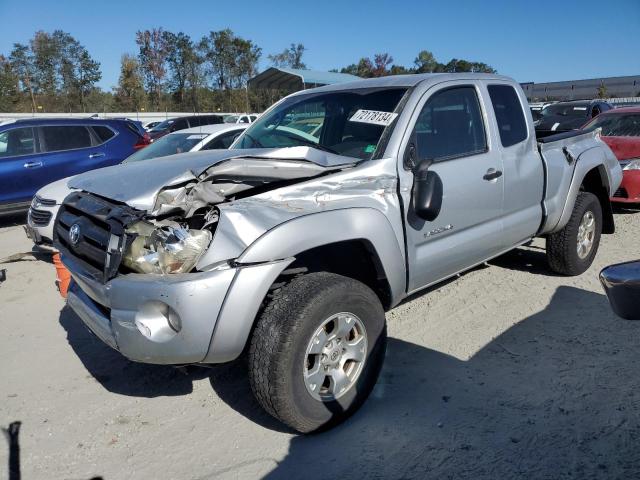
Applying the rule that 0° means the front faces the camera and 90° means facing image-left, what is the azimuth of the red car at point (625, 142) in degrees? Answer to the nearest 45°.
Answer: approximately 45°

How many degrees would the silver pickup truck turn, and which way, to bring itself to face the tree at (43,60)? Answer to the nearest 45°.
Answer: approximately 90° to its right

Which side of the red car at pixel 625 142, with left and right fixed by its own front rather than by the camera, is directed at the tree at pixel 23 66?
right

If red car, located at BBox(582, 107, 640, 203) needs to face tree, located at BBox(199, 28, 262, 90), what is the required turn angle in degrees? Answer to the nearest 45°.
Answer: approximately 90° to its right

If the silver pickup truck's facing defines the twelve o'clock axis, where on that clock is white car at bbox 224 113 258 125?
The white car is roughly at 4 o'clock from the silver pickup truck.

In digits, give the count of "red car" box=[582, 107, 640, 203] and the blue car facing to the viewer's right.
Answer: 0

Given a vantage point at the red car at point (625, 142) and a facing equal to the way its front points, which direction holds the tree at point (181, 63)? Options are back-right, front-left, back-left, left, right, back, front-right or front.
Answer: right

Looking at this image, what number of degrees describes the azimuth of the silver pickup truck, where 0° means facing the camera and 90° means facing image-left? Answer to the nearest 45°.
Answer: approximately 45°

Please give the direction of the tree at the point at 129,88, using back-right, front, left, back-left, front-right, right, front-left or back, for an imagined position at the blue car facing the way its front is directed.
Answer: right

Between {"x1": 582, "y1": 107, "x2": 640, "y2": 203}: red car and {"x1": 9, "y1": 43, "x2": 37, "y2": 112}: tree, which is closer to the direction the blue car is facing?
the tree

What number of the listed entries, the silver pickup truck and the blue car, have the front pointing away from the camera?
0

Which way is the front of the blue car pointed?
to the viewer's left

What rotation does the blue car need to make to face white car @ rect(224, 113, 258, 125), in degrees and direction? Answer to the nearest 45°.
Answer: approximately 135° to its right
